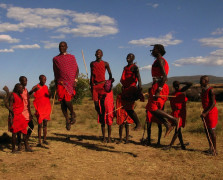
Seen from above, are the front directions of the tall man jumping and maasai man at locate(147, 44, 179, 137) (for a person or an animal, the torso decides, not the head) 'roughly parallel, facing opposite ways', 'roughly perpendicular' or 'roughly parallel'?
roughly perpendicular

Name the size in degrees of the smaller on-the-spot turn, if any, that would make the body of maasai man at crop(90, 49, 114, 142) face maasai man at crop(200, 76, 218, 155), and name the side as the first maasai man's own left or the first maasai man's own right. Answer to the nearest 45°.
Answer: approximately 45° to the first maasai man's own left

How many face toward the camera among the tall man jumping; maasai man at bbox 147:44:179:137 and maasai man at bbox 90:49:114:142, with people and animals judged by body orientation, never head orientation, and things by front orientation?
2

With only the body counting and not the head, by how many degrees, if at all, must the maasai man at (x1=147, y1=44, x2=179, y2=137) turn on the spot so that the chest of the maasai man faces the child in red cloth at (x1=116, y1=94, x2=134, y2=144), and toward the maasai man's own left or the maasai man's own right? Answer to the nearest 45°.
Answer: approximately 45° to the maasai man's own right

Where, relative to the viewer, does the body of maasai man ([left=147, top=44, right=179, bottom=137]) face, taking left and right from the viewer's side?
facing to the left of the viewer
